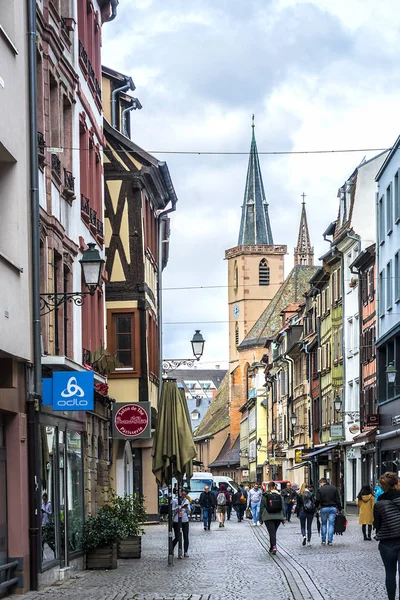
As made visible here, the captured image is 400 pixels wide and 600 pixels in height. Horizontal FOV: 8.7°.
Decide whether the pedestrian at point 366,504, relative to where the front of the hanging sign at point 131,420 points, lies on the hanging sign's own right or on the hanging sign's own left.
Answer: on the hanging sign's own left

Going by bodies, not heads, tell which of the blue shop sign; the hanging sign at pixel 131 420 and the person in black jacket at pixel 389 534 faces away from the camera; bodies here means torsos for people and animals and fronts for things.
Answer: the person in black jacket

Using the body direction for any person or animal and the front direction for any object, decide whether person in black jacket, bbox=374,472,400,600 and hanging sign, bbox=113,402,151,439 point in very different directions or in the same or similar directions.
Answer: very different directions

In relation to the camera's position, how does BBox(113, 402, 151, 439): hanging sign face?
facing the viewer

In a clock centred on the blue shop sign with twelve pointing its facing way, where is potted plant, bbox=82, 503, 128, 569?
The potted plant is roughly at 6 o'clock from the blue shop sign.

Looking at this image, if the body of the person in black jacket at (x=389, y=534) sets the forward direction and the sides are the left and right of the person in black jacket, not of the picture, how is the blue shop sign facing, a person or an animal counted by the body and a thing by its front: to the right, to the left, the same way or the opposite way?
the opposite way

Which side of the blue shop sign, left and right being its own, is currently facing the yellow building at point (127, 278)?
back

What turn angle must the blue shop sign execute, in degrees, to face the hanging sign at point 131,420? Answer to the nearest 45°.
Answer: approximately 180°

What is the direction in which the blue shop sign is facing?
toward the camera

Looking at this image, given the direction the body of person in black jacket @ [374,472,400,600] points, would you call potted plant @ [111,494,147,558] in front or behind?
in front
